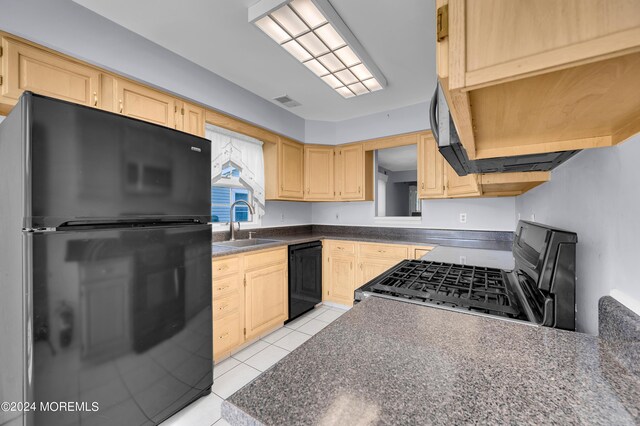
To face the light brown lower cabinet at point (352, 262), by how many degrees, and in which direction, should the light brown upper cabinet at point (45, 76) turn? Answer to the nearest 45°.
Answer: approximately 45° to its left

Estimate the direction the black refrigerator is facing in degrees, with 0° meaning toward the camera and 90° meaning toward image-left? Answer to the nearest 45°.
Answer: approximately 315°

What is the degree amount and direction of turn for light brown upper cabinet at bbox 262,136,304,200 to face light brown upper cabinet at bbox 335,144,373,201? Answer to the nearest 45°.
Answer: approximately 45° to its left

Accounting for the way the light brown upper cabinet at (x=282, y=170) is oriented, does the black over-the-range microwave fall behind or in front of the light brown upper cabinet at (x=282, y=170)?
in front

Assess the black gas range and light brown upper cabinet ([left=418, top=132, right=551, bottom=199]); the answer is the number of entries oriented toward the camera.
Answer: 1

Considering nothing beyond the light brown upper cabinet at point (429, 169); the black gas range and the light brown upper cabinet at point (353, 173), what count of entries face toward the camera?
2

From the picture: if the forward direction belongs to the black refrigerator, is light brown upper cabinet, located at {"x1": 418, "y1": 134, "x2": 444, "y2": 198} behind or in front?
in front

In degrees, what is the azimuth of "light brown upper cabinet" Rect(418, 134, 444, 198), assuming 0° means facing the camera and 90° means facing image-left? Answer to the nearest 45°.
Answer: approximately 0°

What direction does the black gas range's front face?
to the viewer's left

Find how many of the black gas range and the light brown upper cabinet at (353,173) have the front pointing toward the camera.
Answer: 1

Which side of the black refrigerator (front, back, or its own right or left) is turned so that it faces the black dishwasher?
left

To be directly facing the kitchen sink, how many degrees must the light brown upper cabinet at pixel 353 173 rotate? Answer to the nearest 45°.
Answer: approximately 45° to its right
